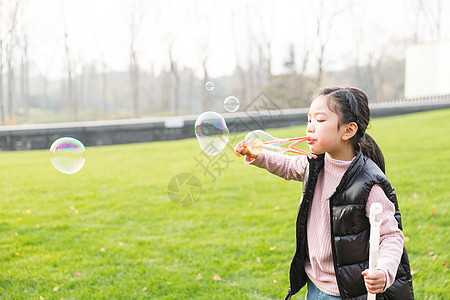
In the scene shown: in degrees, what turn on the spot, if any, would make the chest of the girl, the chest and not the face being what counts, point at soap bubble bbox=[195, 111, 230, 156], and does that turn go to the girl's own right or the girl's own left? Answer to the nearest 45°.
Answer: approximately 90° to the girl's own right

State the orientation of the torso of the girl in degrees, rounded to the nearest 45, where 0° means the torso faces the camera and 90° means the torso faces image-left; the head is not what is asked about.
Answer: approximately 45°

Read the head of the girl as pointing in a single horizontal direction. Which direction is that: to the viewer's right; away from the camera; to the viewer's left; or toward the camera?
to the viewer's left

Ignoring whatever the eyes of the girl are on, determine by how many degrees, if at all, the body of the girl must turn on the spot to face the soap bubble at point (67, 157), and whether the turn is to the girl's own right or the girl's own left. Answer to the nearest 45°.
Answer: approximately 90° to the girl's own right

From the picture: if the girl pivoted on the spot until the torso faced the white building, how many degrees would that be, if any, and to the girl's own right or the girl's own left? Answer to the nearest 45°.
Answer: approximately 135° to the girl's own right

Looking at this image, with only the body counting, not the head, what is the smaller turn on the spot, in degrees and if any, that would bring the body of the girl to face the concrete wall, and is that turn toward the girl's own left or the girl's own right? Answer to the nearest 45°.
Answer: approximately 90° to the girl's own right
